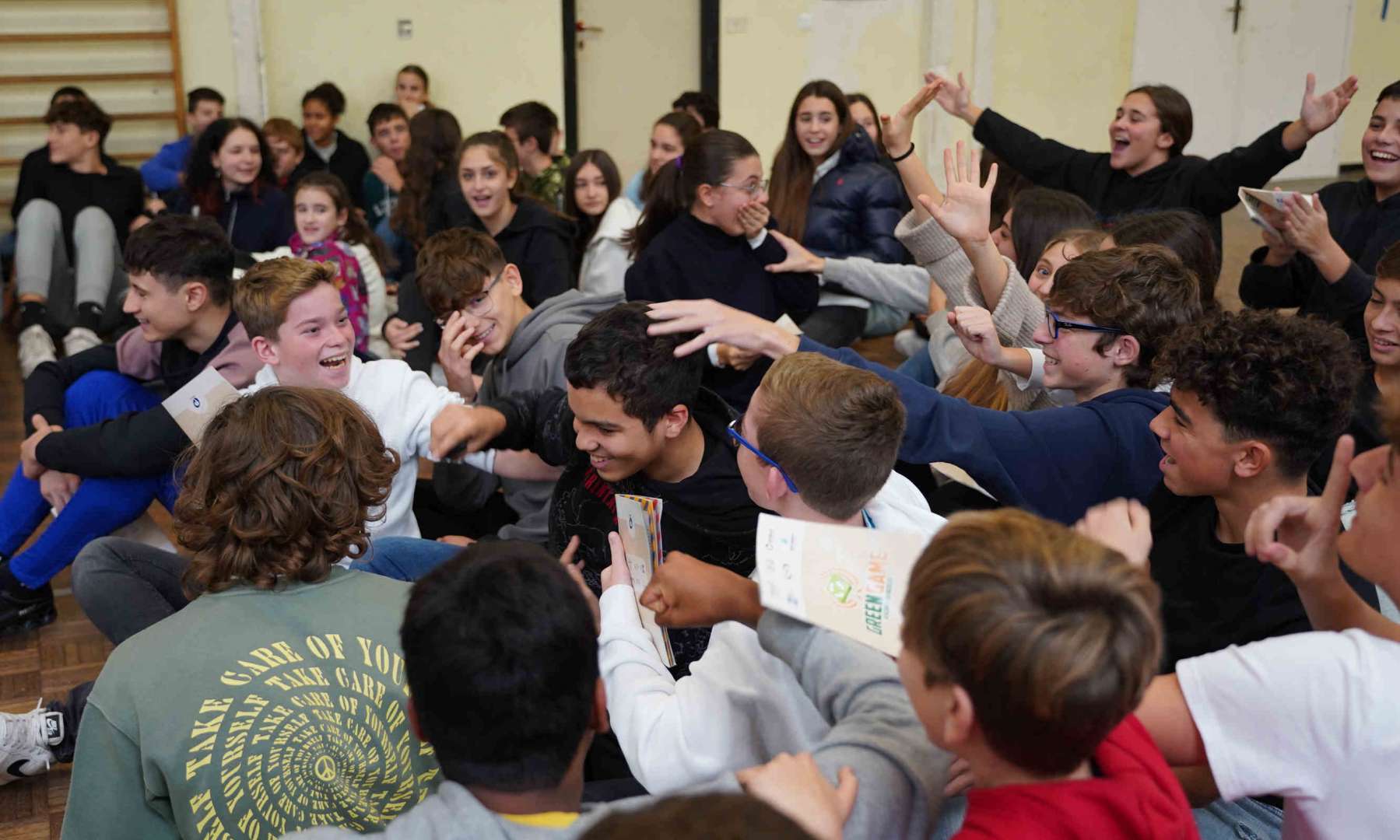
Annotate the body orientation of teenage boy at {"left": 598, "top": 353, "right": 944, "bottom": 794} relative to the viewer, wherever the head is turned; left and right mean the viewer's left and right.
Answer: facing away from the viewer and to the left of the viewer

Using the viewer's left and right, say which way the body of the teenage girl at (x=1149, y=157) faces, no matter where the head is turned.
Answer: facing the viewer and to the left of the viewer

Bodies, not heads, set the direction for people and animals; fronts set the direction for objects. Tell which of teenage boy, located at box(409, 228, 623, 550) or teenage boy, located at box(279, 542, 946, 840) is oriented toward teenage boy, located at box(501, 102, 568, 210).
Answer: teenage boy, located at box(279, 542, 946, 840)

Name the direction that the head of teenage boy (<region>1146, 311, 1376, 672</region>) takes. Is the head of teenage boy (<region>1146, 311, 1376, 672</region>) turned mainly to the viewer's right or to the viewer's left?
to the viewer's left

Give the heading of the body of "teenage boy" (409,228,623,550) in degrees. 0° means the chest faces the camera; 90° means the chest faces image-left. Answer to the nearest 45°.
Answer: approximately 45°

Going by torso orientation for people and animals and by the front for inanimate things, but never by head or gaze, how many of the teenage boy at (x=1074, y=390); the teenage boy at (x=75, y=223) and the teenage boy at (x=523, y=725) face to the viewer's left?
1

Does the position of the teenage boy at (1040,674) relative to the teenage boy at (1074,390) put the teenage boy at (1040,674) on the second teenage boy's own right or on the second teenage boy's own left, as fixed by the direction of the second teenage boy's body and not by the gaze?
on the second teenage boy's own left

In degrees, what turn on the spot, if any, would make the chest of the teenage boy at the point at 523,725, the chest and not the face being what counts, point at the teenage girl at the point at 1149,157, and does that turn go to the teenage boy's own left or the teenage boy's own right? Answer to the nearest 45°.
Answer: approximately 45° to the teenage boy's own right

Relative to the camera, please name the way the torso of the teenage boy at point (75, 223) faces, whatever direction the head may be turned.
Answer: toward the camera

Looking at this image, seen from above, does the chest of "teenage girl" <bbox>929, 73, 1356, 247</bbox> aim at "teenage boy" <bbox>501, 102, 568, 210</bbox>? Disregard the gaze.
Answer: no

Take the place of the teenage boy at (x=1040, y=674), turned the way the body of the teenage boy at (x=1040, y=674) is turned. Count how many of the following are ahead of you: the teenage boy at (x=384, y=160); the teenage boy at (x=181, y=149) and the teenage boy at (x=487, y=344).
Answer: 3

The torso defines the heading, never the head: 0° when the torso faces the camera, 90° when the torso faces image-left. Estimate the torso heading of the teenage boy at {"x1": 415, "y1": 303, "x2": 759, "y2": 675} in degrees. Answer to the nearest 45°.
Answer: approximately 45°

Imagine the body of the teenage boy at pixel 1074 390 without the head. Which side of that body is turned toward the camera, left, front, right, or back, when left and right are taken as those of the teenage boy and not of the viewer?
left

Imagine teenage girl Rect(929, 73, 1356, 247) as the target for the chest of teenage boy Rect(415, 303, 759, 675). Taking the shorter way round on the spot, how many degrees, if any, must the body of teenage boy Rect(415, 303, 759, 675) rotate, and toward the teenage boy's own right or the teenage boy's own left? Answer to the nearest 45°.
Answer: approximately 180°

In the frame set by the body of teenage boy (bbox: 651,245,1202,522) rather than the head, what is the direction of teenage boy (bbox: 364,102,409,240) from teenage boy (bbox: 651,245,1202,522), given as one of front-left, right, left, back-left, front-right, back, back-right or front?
front-right

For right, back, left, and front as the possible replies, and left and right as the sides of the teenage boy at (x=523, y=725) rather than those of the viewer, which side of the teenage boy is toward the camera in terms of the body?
back

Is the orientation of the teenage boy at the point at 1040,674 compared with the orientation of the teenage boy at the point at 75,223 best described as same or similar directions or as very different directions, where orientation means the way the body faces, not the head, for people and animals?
very different directions
